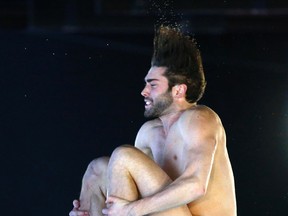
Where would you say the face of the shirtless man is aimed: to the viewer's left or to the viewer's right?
to the viewer's left
